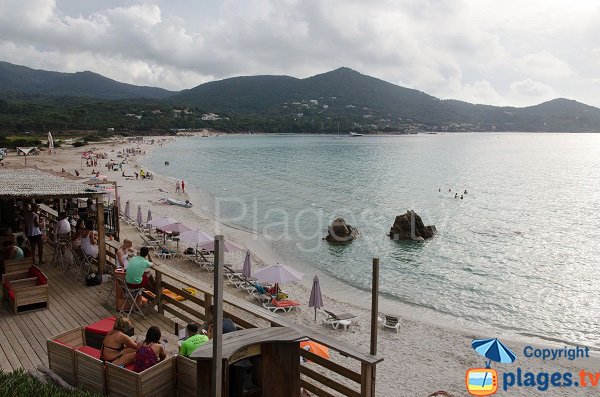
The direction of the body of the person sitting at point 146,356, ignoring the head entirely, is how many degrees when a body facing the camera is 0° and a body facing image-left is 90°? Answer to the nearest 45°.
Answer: approximately 225°

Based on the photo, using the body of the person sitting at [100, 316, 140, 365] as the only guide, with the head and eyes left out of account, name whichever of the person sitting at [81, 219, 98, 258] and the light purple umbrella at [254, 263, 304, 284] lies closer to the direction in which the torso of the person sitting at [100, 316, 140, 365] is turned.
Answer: the light purple umbrella

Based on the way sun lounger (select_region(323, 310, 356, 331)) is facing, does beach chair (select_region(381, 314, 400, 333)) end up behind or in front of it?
in front

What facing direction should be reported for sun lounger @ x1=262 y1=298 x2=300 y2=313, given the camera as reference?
facing to the right of the viewer

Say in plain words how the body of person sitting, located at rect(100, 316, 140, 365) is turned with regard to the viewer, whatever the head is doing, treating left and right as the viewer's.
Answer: facing away from the viewer and to the right of the viewer

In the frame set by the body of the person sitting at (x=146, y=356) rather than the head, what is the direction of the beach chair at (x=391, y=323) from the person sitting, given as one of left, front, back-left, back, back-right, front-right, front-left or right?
front

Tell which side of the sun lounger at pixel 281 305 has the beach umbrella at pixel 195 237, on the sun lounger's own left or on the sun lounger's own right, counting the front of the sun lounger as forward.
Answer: on the sun lounger's own left

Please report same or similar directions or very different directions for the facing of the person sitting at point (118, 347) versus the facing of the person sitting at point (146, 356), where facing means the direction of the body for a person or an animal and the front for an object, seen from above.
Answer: same or similar directions

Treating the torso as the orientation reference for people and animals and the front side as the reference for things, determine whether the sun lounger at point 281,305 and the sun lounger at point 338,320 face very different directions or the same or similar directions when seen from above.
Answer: same or similar directions

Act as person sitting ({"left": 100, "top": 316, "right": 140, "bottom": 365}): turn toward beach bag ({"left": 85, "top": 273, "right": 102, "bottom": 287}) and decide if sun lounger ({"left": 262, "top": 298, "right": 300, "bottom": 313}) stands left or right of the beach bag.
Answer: right

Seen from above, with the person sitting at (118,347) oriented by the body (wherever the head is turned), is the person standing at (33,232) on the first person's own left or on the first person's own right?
on the first person's own left

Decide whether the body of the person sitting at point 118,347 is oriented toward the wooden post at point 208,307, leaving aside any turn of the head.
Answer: yes
